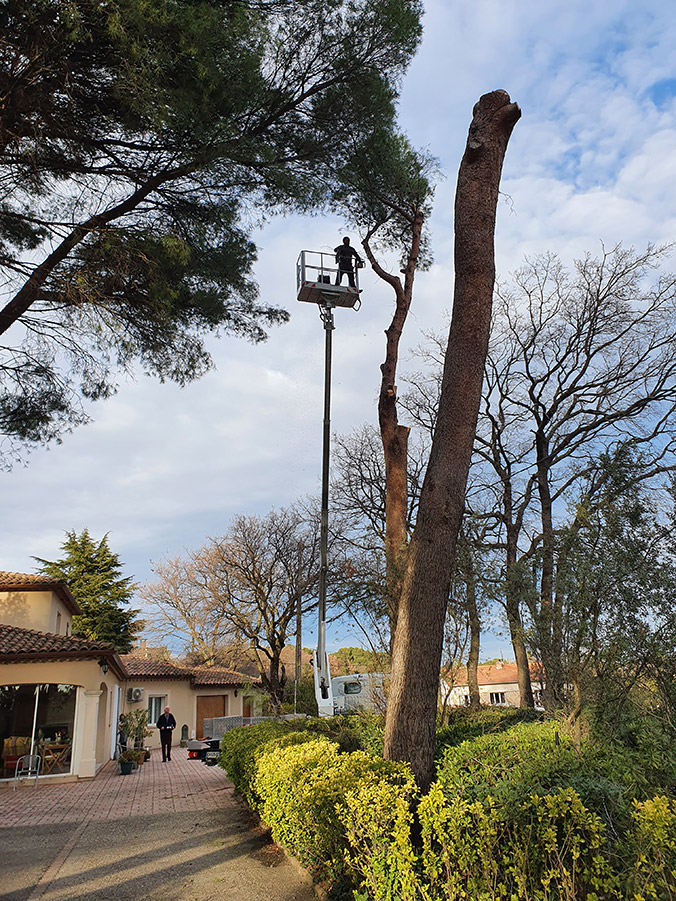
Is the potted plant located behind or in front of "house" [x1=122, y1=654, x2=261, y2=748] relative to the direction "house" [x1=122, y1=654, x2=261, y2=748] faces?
in front

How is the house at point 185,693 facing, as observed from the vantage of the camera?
facing the viewer

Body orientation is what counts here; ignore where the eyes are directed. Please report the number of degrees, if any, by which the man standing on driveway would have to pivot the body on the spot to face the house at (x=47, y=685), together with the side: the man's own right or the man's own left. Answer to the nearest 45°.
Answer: approximately 45° to the man's own right

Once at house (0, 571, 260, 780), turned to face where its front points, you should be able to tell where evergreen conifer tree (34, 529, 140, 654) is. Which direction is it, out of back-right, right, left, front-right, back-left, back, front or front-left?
back

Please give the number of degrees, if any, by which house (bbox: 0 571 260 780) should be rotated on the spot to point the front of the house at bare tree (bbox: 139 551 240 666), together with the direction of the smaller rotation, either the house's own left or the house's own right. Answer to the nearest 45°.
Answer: approximately 180°

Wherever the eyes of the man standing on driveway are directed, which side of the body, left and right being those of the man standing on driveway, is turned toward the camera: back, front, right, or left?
front

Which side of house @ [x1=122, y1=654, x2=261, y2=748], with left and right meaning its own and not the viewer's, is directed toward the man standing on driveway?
front

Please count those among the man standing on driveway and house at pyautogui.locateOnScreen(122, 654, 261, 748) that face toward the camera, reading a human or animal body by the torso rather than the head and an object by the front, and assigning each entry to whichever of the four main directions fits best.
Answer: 2
